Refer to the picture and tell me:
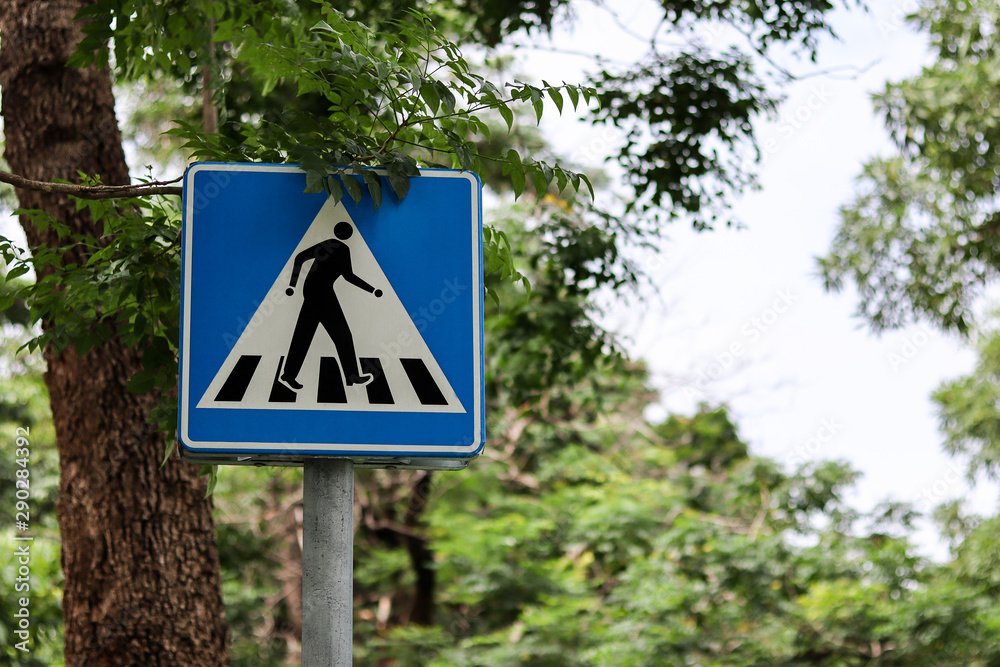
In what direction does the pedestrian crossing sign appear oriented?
toward the camera

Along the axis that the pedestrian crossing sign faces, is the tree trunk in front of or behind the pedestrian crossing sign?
behind
